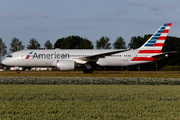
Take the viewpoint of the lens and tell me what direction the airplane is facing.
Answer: facing to the left of the viewer
